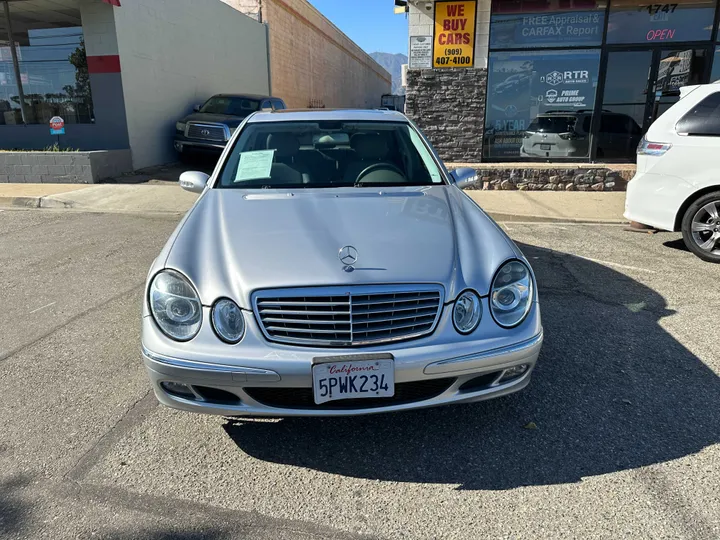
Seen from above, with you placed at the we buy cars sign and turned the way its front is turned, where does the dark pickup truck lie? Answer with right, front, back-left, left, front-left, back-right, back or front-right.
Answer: right

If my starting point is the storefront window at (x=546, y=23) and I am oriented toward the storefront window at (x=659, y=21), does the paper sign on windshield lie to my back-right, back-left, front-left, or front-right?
back-right

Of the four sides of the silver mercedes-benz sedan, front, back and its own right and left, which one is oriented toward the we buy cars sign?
back

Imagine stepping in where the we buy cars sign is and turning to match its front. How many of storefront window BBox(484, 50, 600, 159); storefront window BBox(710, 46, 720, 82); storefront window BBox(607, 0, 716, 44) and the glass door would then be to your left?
4

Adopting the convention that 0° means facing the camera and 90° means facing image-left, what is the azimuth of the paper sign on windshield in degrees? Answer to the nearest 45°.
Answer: approximately 0°

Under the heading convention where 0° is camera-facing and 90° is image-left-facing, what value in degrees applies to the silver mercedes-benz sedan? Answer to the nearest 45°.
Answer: approximately 0°

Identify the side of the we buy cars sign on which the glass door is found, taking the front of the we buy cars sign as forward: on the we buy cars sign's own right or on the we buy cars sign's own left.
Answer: on the we buy cars sign's own left

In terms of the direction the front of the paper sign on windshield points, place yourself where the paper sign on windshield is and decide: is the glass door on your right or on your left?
on your left

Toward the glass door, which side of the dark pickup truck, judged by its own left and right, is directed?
left

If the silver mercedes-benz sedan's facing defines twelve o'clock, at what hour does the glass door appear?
The glass door is roughly at 7 o'clock from the silver mercedes-benz sedan.

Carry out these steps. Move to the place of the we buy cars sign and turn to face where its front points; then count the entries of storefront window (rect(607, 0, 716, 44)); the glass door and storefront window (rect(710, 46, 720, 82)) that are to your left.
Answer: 3

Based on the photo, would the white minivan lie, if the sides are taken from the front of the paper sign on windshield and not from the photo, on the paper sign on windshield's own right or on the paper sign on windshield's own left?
on the paper sign on windshield's own left
